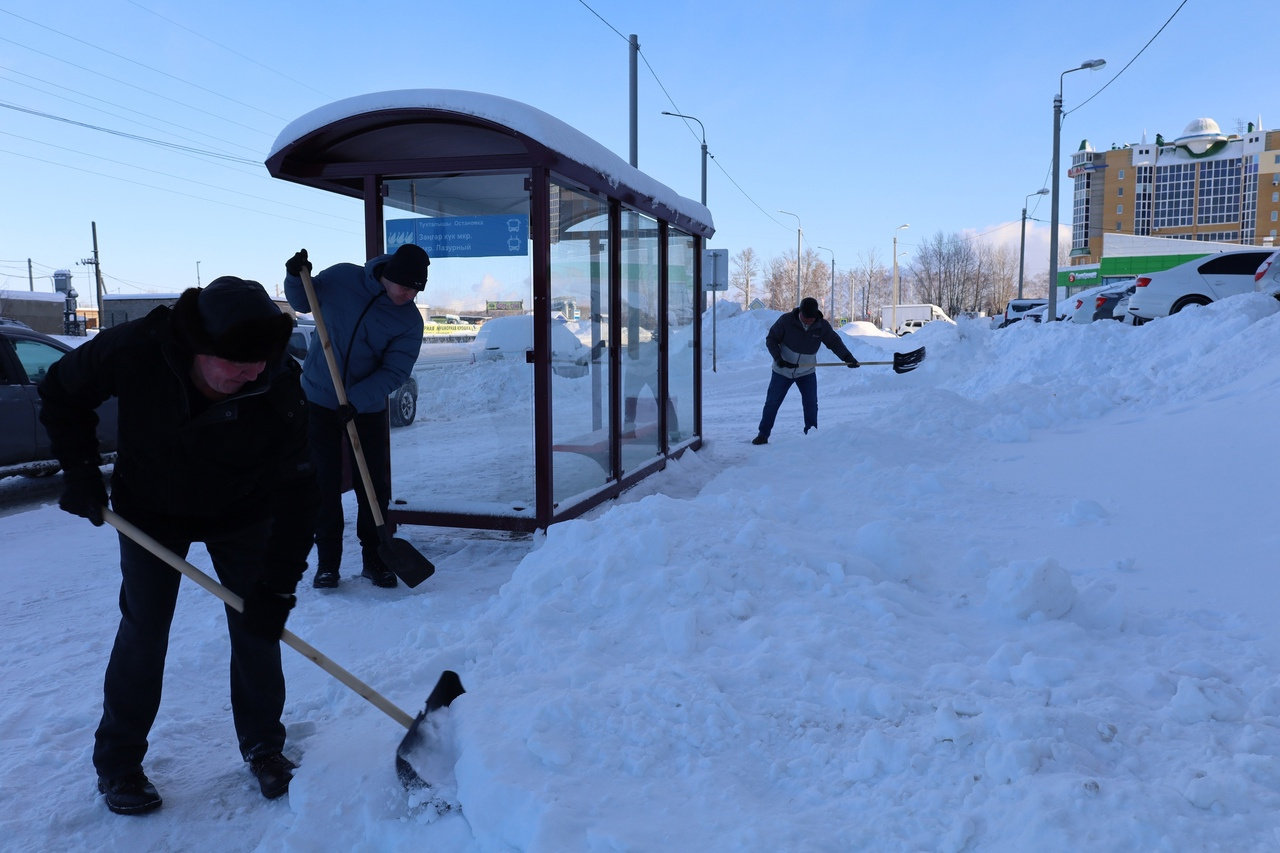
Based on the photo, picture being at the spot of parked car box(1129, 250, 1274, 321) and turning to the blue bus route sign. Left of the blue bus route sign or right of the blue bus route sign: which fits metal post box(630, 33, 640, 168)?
right

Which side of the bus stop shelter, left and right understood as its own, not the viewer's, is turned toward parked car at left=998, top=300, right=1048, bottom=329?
right

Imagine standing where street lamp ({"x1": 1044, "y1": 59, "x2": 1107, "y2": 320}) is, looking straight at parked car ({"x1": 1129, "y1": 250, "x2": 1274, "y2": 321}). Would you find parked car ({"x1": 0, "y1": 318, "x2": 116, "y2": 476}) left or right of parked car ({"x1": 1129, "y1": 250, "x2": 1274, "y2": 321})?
right

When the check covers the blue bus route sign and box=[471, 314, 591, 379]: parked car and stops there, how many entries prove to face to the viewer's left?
0

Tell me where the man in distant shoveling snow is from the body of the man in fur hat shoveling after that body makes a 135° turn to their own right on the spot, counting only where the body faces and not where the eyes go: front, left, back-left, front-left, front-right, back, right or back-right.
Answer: back-right

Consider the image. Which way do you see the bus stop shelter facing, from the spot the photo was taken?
facing away from the viewer and to the left of the viewer

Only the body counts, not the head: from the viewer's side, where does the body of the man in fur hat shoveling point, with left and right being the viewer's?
facing the viewer and to the right of the viewer

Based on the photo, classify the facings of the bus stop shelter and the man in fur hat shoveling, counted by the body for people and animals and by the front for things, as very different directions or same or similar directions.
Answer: very different directions

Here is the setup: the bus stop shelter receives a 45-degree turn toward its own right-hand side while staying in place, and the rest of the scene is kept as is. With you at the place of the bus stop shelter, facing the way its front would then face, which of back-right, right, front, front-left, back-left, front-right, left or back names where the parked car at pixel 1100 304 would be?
front-right

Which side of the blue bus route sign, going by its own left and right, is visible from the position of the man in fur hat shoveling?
front

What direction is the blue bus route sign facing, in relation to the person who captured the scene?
facing the viewer

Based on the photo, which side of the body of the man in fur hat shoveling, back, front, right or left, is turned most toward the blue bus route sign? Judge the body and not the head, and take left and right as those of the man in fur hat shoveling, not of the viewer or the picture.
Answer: left

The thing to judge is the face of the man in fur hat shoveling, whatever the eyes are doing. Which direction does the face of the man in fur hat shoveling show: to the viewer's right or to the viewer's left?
to the viewer's right
